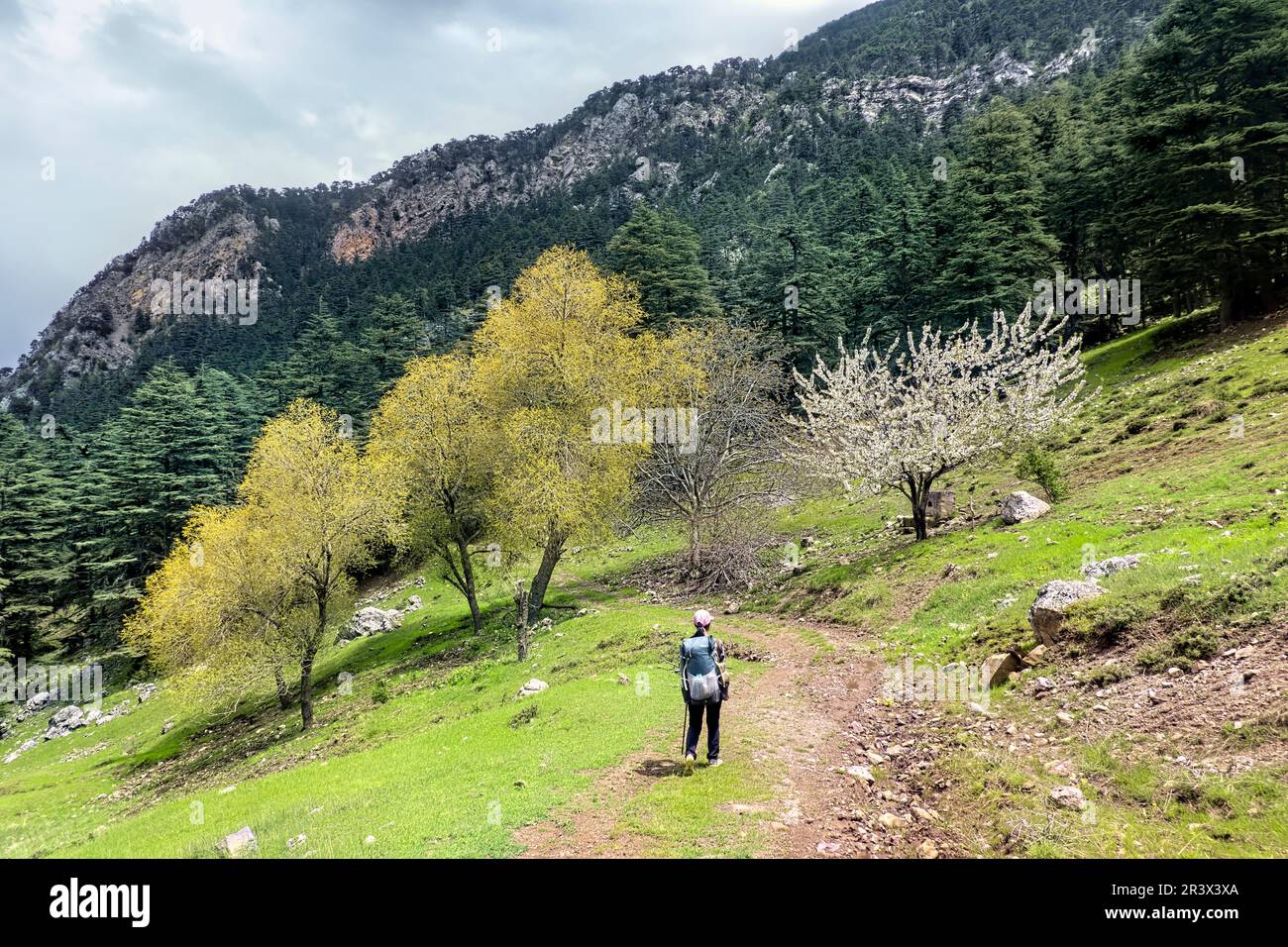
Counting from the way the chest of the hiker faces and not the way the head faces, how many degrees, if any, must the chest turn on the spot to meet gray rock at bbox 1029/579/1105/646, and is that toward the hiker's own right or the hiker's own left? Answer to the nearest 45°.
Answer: approximately 45° to the hiker's own right

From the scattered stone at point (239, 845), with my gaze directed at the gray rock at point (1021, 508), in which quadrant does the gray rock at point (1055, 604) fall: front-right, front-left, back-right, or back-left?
front-right

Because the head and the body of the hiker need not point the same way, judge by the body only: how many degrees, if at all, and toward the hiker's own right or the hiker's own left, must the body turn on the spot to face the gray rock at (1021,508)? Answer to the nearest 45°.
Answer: approximately 45° to the hiker's own right

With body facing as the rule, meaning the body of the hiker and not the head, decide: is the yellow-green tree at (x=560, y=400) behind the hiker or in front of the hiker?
in front

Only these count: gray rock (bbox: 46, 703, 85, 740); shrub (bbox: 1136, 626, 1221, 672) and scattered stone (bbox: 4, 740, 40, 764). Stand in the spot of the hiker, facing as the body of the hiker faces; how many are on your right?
1

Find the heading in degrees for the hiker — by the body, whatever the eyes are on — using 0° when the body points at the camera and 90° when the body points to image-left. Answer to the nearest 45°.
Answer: approximately 180°

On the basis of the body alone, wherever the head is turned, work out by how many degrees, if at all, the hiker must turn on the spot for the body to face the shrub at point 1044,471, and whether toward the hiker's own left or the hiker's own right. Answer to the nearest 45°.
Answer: approximately 45° to the hiker's own right

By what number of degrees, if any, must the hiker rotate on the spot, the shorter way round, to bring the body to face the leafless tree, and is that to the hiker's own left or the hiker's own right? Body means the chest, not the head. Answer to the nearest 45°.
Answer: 0° — they already face it

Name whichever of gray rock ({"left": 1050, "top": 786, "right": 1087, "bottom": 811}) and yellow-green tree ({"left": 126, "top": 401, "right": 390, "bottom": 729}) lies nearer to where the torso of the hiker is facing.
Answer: the yellow-green tree
